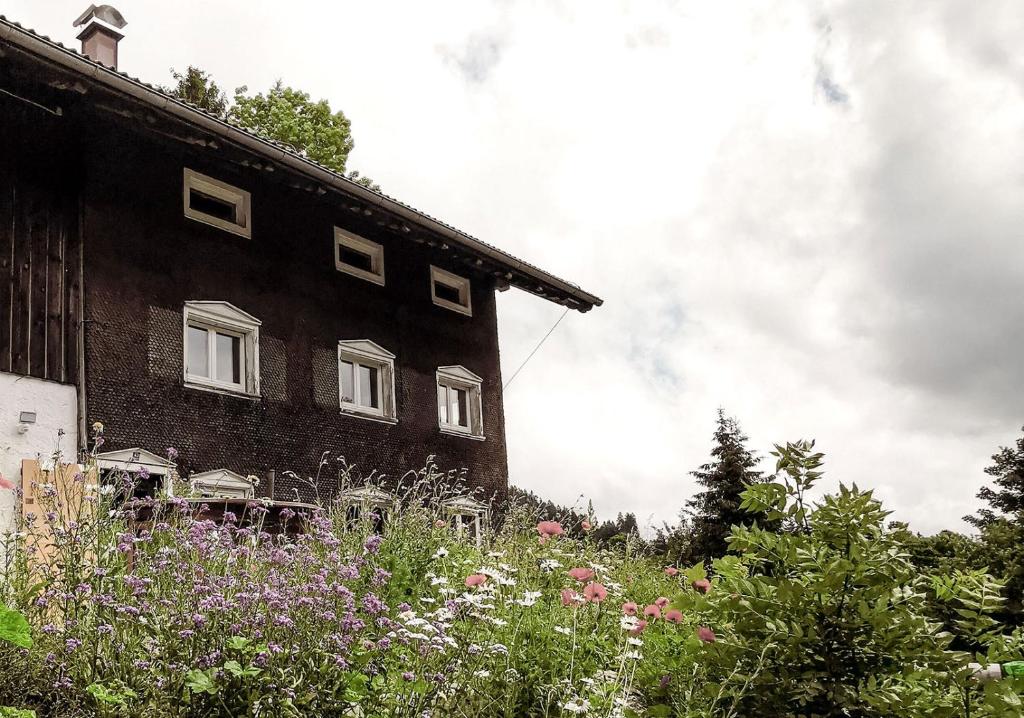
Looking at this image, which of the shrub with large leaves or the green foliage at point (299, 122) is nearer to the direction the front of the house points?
the shrub with large leaves

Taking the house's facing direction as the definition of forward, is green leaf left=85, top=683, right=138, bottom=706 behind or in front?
in front

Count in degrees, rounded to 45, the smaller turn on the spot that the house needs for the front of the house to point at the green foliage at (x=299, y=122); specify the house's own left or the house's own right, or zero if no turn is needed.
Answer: approximately 135° to the house's own left

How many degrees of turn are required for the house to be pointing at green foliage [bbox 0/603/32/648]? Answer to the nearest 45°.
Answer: approximately 45° to its right

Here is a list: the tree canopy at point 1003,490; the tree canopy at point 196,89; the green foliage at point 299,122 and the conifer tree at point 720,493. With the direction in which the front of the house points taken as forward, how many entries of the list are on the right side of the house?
0

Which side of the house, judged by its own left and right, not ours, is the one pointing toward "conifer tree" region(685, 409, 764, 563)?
left

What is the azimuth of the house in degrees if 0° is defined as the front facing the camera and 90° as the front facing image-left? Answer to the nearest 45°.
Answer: approximately 315°

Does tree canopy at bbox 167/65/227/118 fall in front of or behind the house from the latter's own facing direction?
behind

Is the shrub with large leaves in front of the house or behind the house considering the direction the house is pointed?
in front
